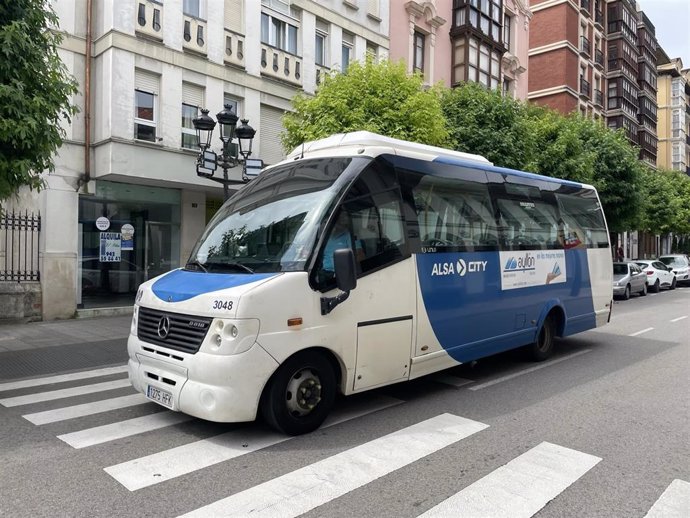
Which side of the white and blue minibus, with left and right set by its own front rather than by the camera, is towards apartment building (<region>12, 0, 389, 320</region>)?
right

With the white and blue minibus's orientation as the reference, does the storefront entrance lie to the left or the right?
on its right

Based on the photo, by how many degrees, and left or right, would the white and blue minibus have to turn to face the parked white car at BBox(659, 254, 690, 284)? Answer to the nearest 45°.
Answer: approximately 180°

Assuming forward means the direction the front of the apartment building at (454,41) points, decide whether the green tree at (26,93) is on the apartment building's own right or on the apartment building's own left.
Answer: on the apartment building's own right

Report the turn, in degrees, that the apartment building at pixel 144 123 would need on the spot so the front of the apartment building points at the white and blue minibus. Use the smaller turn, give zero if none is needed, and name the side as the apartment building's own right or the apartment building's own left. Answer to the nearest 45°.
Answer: approximately 45° to the apartment building's own right

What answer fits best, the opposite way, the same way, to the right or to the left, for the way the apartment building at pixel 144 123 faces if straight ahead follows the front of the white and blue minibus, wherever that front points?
to the left

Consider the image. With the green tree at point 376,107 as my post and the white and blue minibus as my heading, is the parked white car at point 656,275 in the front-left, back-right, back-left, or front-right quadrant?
back-left

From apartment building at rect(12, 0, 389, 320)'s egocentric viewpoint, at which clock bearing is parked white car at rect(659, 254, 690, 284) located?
The parked white car is roughly at 10 o'clock from the apartment building.

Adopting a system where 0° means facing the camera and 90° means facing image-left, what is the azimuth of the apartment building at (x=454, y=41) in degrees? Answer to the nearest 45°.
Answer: approximately 315°

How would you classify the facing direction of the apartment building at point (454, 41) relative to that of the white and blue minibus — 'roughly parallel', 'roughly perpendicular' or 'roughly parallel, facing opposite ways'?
roughly perpendicular

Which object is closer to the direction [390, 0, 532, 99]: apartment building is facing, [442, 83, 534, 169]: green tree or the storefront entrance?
the green tree
